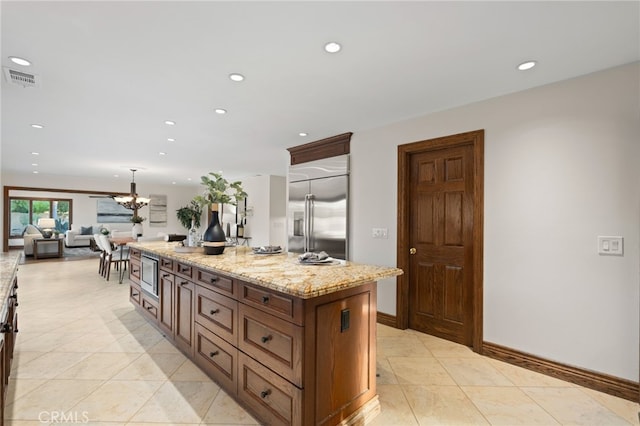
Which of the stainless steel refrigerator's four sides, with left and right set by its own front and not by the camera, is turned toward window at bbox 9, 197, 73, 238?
right

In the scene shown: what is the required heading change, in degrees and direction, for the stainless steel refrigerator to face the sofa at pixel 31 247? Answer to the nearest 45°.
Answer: approximately 90° to its right

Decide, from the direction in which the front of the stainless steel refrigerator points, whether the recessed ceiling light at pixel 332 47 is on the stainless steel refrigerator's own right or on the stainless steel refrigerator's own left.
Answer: on the stainless steel refrigerator's own left

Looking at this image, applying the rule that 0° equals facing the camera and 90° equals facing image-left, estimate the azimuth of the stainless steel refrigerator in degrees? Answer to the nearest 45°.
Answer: approximately 45°

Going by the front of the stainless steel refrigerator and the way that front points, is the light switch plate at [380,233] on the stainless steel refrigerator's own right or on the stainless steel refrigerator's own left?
on the stainless steel refrigerator's own left

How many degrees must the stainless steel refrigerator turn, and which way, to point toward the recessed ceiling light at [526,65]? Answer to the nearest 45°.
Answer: approximately 90° to its left
